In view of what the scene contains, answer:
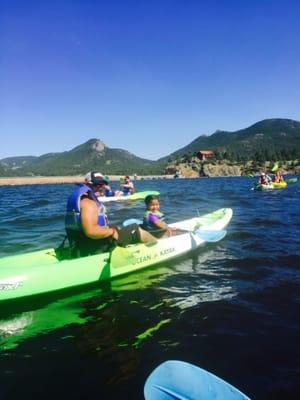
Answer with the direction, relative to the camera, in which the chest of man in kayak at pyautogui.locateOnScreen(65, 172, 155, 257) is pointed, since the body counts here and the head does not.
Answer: to the viewer's right
